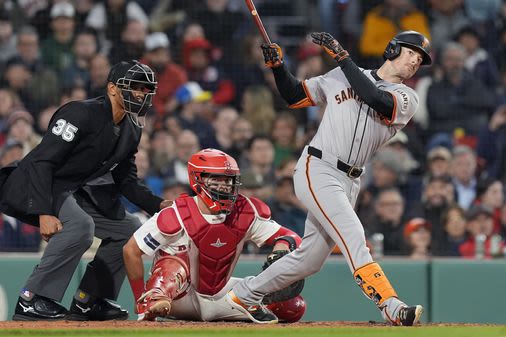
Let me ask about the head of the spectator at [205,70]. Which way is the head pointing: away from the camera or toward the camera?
toward the camera

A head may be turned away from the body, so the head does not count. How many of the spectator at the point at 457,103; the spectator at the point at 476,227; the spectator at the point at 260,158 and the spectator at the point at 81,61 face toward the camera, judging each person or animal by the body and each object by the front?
4

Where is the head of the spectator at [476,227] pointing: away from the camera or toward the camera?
toward the camera

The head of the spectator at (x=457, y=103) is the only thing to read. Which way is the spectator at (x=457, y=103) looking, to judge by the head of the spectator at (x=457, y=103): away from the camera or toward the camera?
toward the camera

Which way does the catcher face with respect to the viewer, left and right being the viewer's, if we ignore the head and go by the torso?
facing the viewer

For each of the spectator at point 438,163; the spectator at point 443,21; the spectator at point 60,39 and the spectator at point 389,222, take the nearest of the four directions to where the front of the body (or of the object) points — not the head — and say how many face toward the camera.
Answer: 4

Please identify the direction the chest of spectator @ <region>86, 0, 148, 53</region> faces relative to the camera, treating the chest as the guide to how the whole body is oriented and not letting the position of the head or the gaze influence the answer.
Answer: toward the camera

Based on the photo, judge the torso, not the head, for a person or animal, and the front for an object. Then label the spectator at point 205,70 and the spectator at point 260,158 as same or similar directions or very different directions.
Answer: same or similar directions

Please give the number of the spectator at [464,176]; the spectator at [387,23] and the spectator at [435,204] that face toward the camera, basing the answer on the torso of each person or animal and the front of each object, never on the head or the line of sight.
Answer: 3

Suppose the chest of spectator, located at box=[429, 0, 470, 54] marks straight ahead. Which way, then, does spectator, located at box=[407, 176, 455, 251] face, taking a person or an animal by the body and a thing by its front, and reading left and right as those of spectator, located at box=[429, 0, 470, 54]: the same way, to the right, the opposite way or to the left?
the same way

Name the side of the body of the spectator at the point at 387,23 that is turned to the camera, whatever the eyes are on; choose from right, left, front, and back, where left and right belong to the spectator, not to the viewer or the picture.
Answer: front

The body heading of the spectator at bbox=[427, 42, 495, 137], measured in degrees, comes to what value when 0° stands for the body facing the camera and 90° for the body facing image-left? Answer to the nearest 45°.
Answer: approximately 0°

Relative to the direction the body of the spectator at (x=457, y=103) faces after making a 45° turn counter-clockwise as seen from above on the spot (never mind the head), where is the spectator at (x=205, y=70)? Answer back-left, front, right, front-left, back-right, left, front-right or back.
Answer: back-right

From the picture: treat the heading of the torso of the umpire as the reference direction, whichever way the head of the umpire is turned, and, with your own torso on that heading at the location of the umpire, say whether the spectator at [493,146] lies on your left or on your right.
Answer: on your left

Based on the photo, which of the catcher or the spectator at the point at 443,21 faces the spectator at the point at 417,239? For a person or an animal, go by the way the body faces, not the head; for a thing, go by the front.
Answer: the spectator at the point at 443,21

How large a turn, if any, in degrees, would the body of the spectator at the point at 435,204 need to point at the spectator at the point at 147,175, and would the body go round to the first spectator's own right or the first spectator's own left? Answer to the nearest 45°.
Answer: approximately 90° to the first spectator's own right

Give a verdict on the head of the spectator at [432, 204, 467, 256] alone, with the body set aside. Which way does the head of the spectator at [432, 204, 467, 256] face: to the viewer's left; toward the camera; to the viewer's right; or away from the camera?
toward the camera
